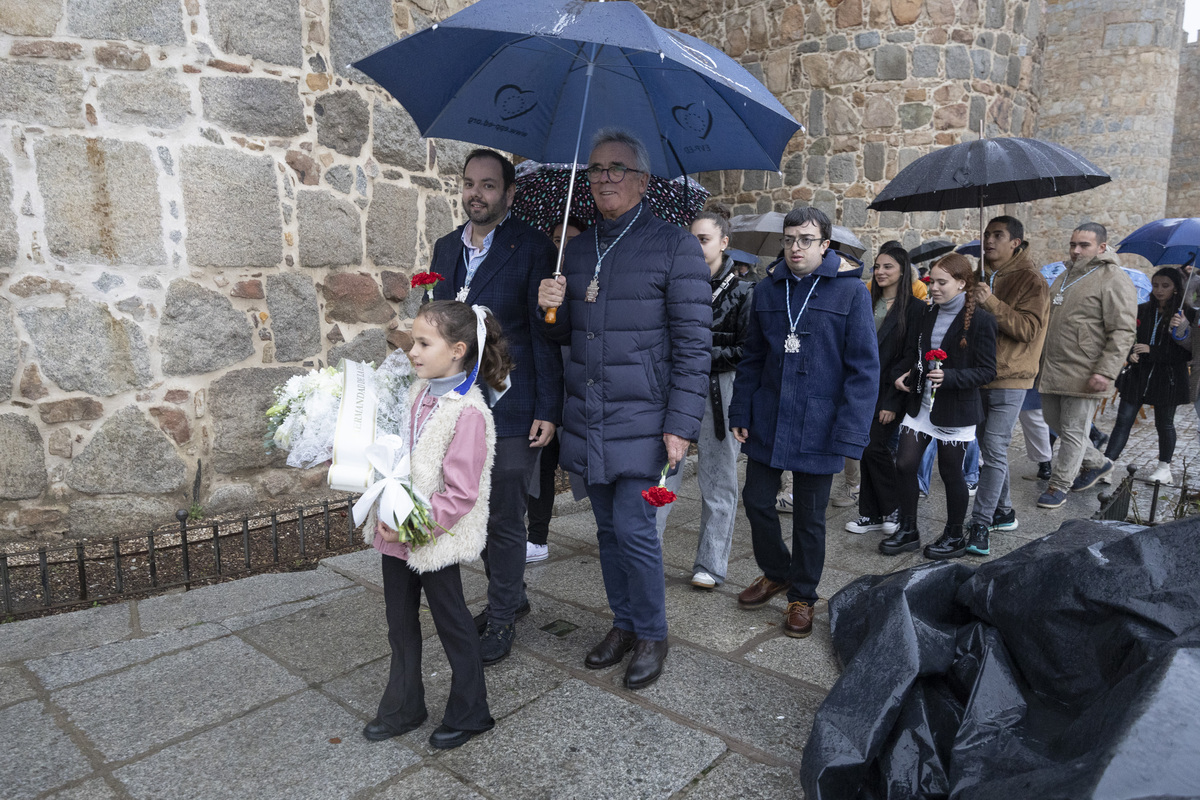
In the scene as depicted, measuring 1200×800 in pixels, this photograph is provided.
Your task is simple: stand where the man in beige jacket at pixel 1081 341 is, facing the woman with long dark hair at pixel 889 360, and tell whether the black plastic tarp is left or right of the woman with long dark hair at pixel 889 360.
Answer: left

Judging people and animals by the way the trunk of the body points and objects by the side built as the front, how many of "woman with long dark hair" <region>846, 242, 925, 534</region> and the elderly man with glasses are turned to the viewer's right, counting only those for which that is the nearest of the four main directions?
0

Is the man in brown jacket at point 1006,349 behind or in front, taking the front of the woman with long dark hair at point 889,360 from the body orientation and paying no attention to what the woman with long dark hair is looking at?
behind

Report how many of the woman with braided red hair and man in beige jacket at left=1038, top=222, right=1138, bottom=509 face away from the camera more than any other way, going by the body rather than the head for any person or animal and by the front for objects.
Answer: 0
